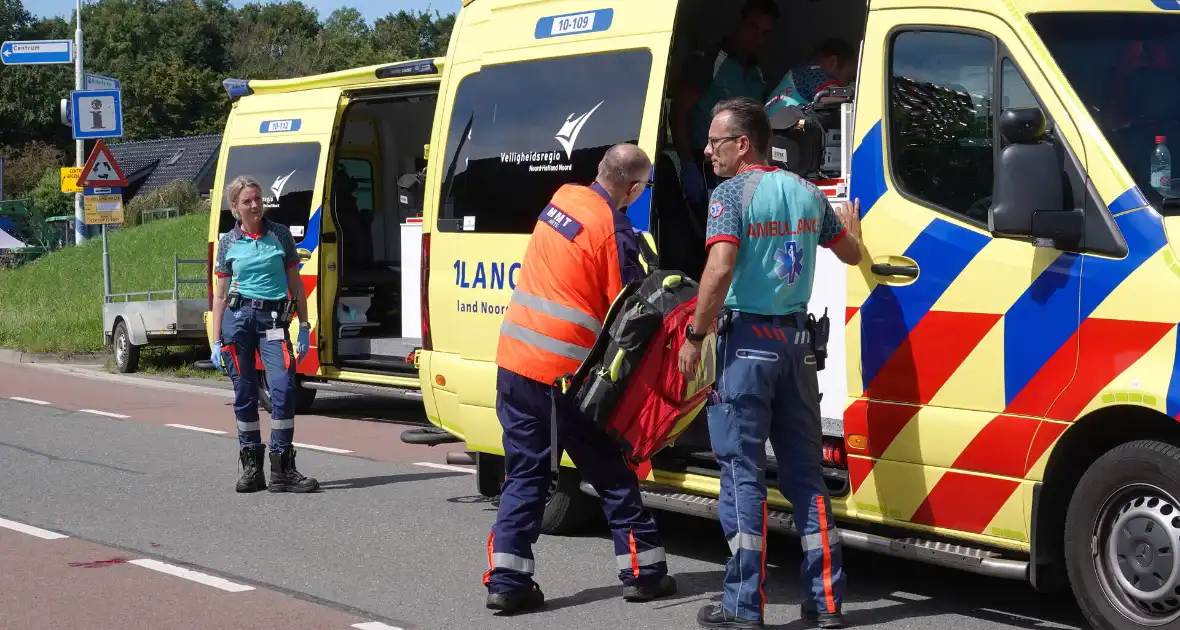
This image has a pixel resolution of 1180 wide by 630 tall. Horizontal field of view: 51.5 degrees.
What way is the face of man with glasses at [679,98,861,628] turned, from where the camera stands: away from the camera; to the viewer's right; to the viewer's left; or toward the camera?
to the viewer's left

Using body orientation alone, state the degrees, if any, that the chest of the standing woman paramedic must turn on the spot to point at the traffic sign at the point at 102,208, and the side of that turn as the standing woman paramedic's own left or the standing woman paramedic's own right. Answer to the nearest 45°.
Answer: approximately 180°

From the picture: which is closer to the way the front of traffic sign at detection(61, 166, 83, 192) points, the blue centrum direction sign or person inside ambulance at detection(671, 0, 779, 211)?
the person inside ambulance
